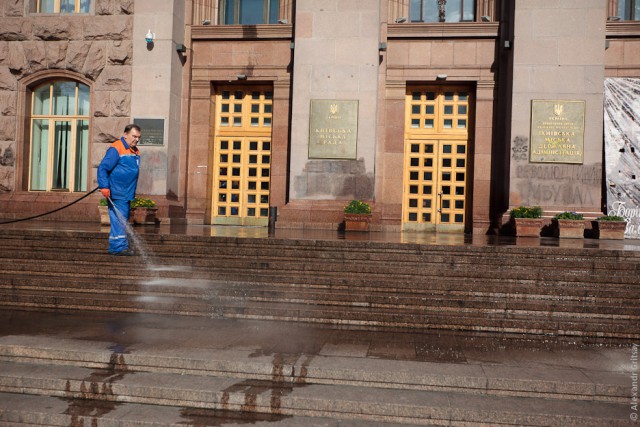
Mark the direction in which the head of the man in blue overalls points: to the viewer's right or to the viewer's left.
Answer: to the viewer's right

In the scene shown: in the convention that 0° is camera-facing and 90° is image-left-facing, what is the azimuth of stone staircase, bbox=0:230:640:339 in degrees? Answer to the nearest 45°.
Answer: approximately 0°

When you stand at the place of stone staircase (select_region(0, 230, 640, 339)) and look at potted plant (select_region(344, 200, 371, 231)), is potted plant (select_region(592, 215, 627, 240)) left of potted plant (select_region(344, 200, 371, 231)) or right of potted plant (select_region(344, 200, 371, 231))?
right

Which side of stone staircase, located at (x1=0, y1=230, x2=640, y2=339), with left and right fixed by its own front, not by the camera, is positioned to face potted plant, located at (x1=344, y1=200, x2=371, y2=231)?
back

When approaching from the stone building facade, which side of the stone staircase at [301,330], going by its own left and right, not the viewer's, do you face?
back

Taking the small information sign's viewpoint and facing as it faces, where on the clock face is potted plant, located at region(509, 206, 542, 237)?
The potted plant is roughly at 10 o'clock from the small information sign.

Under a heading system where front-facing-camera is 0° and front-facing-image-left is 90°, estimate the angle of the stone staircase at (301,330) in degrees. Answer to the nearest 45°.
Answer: approximately 0°

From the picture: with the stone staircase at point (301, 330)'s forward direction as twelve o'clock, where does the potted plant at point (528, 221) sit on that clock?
The potted plant is roughly at 7 o'clock from the stone staircase.

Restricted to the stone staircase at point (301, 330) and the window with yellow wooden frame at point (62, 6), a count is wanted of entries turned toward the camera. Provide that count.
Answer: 2

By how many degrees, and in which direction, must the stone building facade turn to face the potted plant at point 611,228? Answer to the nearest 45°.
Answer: approximately 45° to its left

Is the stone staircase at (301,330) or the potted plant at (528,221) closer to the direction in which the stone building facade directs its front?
the stone staircase
